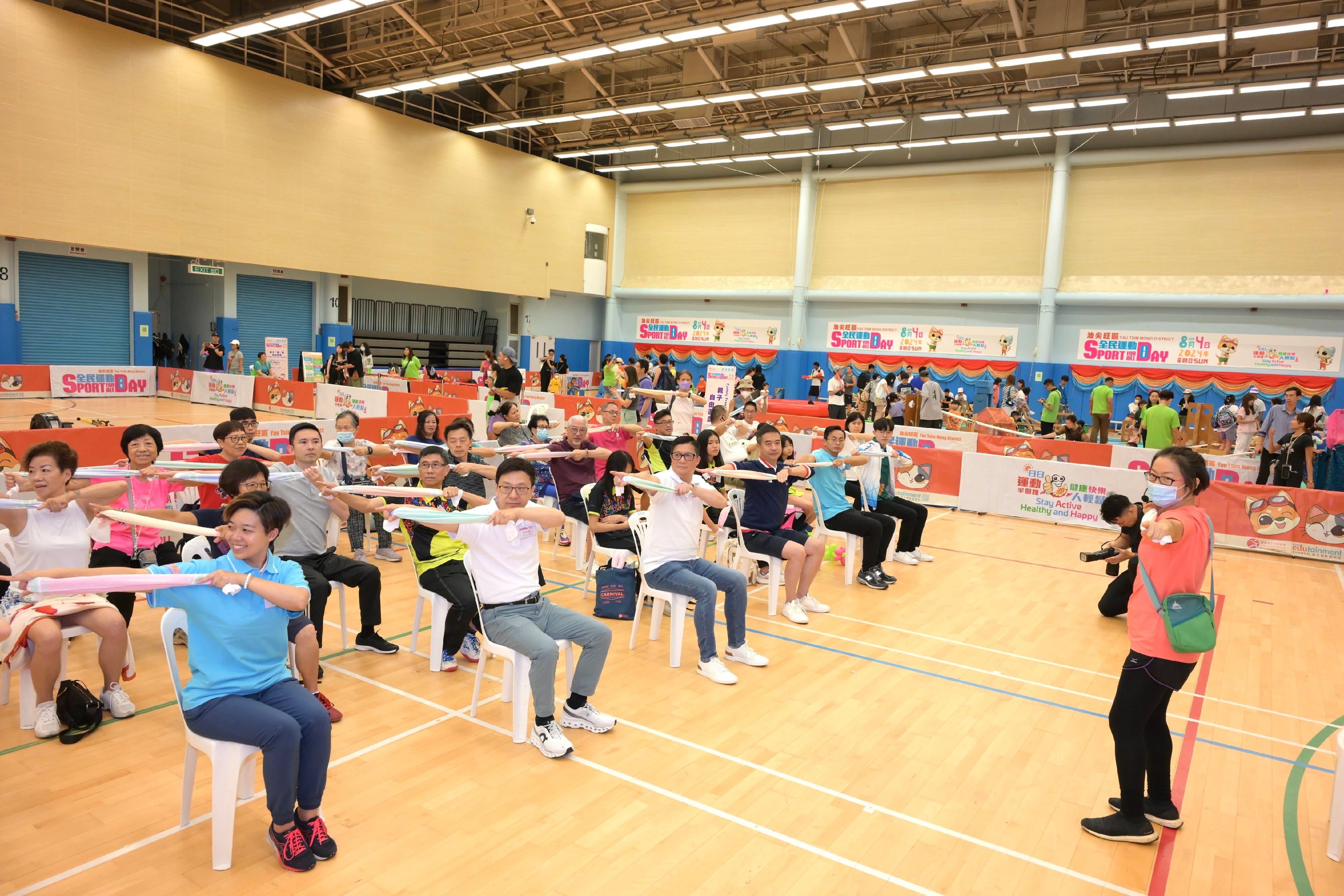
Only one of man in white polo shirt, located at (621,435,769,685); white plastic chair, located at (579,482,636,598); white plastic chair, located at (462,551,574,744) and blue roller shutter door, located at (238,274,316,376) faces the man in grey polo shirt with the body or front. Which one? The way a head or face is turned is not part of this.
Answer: the blue roller shutter door

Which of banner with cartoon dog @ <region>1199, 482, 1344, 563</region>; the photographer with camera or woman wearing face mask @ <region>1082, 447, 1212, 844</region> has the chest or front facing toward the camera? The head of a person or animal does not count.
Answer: the banner with cartoon dog

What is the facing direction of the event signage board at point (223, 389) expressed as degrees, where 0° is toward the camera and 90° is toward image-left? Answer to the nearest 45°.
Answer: approximately 0°

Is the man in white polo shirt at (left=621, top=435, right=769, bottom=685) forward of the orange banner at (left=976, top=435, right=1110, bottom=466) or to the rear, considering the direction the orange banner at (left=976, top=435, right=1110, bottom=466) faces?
forward

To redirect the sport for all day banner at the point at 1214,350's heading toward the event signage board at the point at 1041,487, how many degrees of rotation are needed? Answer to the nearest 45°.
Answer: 0° — it already faces it

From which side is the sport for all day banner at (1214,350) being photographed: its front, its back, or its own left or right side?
front

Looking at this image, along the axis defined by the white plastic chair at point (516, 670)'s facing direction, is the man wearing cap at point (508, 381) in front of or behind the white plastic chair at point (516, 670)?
behind

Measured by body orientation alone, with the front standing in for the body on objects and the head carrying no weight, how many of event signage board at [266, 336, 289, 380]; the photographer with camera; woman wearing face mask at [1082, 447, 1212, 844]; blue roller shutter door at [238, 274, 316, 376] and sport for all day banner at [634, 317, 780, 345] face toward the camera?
3

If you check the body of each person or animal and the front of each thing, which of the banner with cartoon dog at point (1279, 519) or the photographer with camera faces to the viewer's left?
the photographer with camera

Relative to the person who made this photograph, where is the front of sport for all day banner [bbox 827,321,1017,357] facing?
facing the viewer

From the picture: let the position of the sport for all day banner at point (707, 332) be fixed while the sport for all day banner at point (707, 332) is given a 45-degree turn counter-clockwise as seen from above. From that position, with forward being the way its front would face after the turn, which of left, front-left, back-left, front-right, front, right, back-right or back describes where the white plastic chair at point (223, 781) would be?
front-right

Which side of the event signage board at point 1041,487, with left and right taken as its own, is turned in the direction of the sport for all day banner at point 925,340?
back

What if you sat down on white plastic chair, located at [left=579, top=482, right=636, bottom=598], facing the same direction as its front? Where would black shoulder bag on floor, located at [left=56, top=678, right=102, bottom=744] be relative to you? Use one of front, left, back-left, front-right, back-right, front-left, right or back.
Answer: right

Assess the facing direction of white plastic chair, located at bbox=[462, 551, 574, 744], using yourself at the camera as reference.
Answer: facing the viewer and to the right of the viewer

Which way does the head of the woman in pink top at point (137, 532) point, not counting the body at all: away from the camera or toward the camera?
toward the camera

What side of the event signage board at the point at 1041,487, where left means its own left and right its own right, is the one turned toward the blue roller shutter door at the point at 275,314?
right

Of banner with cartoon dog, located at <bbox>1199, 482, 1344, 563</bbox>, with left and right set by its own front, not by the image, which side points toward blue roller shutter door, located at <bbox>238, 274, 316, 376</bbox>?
right

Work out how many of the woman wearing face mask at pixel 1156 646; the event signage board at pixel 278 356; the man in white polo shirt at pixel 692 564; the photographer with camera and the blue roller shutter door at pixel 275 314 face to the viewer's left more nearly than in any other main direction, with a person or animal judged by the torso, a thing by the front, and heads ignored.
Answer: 2

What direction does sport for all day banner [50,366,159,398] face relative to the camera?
toward the camera

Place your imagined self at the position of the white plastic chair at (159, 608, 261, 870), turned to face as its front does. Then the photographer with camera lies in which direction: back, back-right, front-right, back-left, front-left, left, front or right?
front-left
